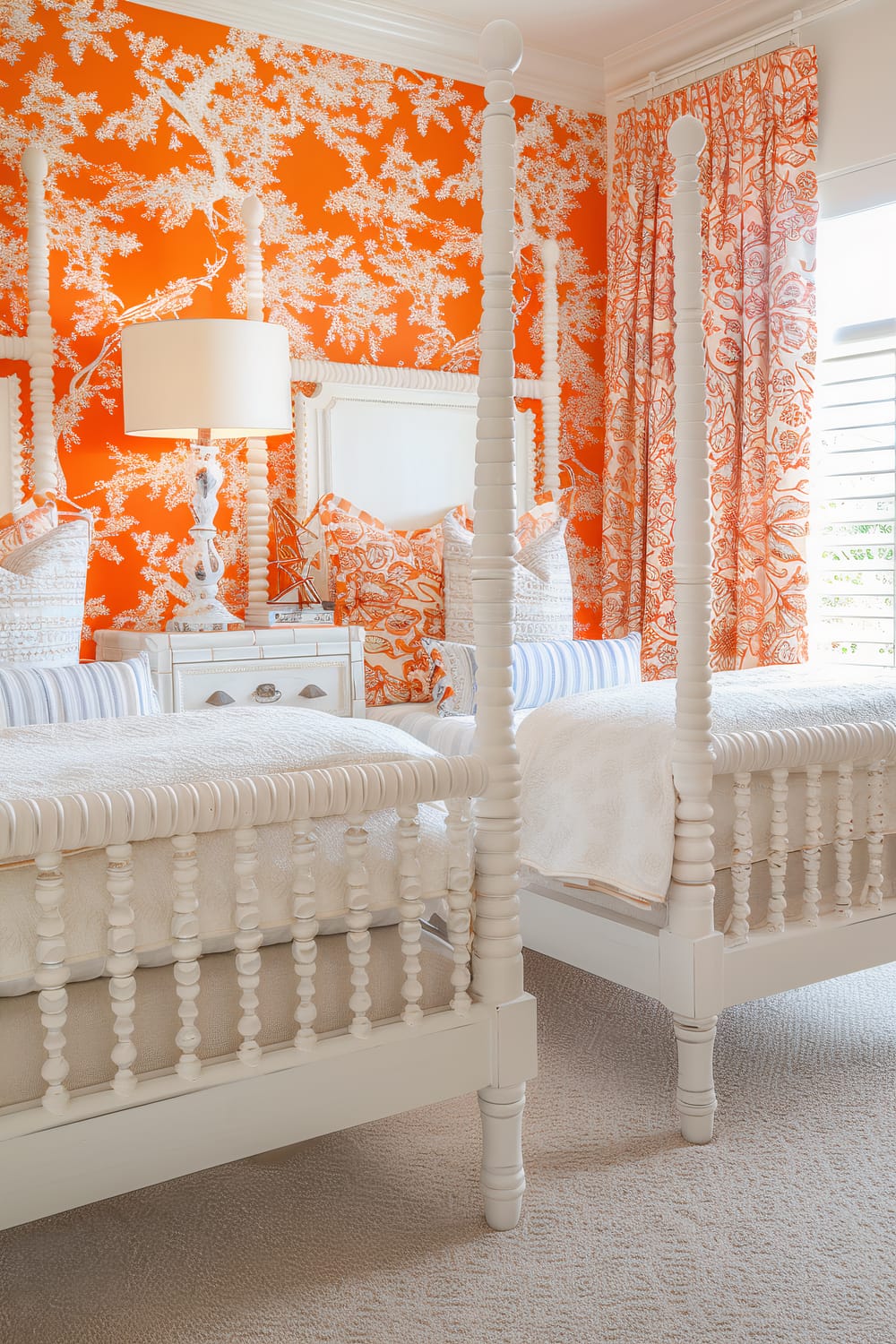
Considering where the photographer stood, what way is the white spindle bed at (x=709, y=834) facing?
facing the viewer and to the right of the viewer

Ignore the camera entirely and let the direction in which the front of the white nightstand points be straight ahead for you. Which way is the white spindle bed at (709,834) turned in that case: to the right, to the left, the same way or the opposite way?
the same way

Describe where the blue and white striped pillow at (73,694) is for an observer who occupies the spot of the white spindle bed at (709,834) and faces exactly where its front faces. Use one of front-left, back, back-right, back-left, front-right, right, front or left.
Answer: back-right

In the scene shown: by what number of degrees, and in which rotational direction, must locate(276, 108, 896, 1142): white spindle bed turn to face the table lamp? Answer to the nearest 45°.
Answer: approximately 180°

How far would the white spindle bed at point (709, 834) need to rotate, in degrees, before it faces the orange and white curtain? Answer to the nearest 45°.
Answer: approximately 135° to its left

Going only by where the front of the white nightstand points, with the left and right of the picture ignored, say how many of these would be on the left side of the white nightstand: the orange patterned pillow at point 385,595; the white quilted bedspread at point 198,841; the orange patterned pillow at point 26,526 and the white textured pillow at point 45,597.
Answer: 1

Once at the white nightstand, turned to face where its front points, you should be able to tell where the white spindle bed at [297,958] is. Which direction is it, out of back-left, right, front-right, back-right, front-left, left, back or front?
front-right

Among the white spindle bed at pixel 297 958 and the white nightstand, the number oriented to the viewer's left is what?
0

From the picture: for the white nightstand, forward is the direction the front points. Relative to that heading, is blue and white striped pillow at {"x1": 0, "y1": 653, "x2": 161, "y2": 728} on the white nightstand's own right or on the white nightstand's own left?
on the white nightstand's own right

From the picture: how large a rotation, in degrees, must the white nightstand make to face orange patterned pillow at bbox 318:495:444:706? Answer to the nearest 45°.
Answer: approximately 90° to its left

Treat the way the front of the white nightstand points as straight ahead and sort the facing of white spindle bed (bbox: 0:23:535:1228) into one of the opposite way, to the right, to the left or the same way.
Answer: the same way

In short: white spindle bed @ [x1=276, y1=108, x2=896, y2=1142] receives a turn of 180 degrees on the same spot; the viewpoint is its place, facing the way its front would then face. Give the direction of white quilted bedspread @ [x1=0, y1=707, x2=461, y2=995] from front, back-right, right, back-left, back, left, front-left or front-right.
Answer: left
